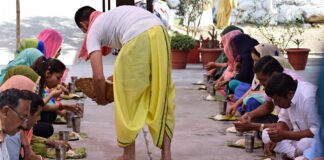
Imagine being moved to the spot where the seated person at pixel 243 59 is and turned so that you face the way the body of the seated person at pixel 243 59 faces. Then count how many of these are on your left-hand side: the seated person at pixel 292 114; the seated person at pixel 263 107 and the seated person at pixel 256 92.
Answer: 3

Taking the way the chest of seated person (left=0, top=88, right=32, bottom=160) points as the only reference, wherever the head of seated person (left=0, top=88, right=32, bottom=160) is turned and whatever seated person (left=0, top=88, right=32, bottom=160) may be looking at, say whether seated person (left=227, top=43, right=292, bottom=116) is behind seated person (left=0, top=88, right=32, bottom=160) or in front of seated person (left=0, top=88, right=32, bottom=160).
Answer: in front

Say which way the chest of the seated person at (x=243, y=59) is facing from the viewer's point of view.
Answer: to the viewer's left

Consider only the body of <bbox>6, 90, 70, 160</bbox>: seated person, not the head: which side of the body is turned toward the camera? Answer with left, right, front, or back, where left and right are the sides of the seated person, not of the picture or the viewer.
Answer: right

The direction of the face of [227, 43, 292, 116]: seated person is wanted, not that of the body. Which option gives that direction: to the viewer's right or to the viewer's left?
to the viewer's left

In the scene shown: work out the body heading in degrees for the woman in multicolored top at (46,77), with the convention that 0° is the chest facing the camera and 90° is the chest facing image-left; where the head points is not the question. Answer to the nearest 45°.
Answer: approximately 270°

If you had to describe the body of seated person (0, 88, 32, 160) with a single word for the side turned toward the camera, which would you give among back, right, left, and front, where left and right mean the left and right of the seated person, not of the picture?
right
